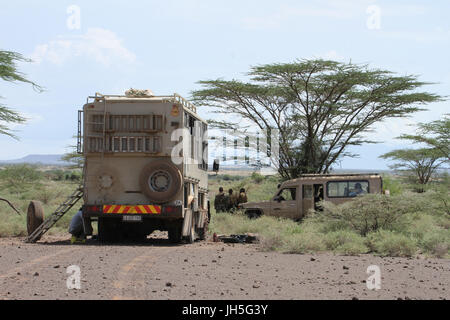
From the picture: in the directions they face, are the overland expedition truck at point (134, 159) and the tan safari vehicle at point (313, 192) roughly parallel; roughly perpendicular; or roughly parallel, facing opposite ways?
roughly perpendicular

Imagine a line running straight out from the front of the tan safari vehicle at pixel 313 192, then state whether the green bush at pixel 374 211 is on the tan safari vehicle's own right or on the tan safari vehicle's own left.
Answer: on the tan safari vehicle's own left

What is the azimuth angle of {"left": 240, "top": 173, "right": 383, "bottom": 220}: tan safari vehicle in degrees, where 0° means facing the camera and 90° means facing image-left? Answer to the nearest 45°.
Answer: approximately 90°

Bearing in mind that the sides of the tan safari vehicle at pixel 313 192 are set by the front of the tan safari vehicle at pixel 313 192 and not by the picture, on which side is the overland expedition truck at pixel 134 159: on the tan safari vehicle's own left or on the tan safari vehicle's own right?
on the tan safari vehicle's own left

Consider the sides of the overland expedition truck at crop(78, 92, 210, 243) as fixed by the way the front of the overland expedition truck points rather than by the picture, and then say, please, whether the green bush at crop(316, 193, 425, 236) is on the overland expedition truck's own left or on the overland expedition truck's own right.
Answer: on the overland expedition truck's own right

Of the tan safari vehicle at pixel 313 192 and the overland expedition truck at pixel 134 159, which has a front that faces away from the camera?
the overland expedition truck at pixel 134 159

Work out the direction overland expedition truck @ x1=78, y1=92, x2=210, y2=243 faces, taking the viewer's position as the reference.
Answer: facing away from the viewer

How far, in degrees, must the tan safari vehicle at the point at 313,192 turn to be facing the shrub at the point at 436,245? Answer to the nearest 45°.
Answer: approximately 135° to its left

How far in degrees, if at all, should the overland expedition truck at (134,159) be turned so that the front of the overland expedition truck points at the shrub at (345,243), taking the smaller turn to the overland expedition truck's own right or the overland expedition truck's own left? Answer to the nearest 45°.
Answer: approximately 90° to the overland expedition truck's own right

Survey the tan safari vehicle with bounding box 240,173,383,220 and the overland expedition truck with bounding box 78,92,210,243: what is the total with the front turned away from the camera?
1

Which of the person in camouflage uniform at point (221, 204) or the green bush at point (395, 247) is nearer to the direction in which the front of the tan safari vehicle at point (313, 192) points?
the person in camouflage uniform
